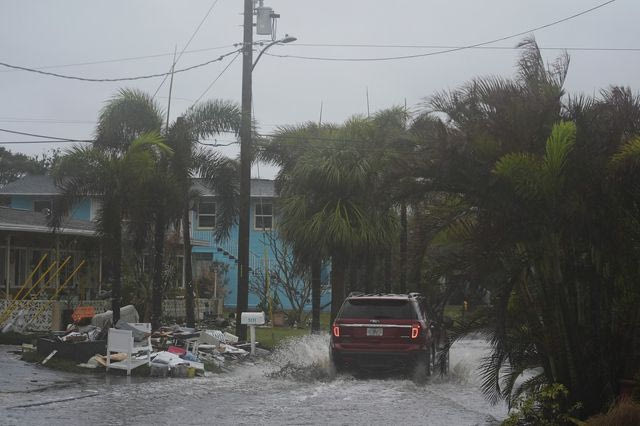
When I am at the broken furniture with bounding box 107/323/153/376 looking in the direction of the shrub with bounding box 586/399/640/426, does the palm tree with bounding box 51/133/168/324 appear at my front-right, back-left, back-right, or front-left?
back-left

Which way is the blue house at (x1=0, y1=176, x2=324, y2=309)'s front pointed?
toward the camera

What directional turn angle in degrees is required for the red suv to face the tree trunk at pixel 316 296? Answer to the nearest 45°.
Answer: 0° — it already faces it

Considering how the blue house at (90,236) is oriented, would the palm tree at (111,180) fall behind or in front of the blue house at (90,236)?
in front

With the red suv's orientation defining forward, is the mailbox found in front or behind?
in front

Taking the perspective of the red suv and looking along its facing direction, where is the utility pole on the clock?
The utility pole is roughly at 11 o'clock from the red suv.

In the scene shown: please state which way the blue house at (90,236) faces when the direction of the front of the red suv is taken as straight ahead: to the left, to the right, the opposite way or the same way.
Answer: the opposite way

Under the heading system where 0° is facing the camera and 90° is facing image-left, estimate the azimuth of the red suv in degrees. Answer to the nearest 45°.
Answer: approximately 180°

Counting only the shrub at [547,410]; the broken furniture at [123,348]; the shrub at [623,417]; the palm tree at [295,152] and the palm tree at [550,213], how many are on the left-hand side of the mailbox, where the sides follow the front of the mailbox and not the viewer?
1

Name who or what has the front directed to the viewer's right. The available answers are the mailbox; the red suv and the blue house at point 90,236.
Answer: the mailbox

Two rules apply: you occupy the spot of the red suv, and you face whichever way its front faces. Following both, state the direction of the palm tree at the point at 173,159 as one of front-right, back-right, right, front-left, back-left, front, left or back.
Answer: front-left

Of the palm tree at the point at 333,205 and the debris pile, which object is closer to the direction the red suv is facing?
the palm tree

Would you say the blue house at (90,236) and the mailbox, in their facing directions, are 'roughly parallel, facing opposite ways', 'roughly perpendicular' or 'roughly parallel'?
roughly perpendicular

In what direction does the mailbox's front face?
to the viewer's right
